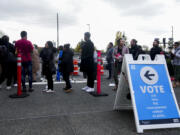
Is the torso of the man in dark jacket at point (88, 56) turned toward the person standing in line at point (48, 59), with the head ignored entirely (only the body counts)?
yes

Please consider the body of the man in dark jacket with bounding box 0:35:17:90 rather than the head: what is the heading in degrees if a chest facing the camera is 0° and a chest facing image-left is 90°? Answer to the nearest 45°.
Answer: approximately 180°

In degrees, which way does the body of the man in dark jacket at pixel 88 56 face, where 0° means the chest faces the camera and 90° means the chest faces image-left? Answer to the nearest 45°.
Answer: approximately 90°

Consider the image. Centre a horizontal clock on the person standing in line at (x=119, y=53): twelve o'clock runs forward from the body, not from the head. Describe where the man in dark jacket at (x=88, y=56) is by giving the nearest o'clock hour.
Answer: The man in dark jacket is roughly at 1 o'clock from the person standing in line.

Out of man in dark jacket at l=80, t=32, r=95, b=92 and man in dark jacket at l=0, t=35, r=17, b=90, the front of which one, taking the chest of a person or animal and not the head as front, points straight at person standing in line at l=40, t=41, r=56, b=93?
man in dark jacket at l=80, t=32, r=95, b=92

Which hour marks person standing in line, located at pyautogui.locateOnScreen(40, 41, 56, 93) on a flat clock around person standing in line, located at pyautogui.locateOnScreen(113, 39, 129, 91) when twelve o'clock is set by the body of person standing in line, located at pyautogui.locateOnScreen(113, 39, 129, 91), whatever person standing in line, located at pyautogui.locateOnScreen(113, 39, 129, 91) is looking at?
person standing in line, located at pyautogui.locateOnScreen(40, 41, 56, 93) is roughly at 1 o'clock from person standing in line, located at pyautogui.locateOnScreen(113, 39, 129, 91).

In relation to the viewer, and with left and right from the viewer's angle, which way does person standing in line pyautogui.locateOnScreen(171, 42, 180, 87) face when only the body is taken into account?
facing to the left of the viewer

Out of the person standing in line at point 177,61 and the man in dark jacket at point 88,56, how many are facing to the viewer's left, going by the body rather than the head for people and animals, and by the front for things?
2

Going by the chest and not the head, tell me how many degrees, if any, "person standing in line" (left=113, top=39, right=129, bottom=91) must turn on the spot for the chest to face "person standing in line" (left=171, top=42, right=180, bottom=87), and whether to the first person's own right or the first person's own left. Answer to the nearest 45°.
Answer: approximately 180°
